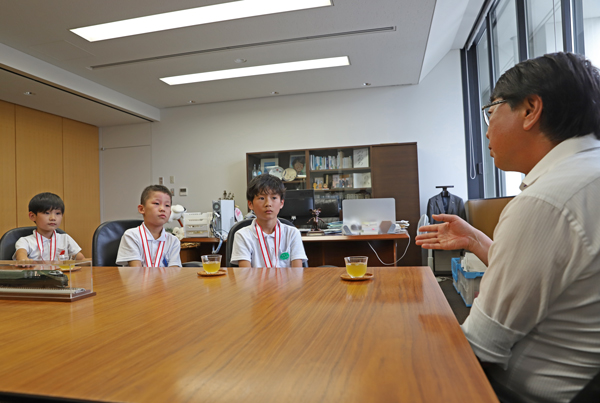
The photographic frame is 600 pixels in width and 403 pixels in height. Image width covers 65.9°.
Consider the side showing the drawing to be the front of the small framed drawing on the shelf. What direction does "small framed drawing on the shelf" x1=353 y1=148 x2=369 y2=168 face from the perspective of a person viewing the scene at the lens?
facing the viewer

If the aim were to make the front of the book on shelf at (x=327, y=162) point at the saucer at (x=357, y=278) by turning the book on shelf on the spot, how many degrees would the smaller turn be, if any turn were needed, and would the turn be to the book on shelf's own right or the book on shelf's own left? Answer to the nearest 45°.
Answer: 0° — it already faces it

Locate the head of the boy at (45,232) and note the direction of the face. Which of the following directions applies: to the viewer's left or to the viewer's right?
to the viewer's right

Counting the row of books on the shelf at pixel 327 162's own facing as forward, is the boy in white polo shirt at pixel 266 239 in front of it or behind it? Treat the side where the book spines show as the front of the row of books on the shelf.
in front

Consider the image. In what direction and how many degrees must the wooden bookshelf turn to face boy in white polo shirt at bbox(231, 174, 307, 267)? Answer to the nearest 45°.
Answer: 0° — it already faces them

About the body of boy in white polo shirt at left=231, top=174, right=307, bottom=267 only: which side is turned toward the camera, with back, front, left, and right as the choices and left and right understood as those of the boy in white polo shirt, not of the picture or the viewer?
front

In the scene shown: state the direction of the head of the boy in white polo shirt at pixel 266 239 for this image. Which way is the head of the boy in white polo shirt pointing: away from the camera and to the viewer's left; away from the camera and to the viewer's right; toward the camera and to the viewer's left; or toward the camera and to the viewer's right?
toward the camera and to the viewer's right

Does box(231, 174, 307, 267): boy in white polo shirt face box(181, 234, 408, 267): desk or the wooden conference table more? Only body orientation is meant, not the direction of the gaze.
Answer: the wooden conference table

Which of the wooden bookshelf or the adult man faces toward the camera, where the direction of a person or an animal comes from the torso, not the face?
the wooden bookshelf

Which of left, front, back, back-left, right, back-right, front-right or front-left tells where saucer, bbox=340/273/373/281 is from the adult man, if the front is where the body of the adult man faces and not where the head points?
front

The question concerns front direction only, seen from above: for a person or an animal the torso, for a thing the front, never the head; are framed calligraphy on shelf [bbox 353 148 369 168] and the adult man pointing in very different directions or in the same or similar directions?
very different directions

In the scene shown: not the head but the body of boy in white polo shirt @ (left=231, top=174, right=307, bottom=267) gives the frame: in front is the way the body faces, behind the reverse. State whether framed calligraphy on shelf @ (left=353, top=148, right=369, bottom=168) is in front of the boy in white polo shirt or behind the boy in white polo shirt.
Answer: behind

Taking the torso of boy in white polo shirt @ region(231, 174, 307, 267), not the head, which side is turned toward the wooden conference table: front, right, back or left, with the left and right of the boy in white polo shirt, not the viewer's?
front

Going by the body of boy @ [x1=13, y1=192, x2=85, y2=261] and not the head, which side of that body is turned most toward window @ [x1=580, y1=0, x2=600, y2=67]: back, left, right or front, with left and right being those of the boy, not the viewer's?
left

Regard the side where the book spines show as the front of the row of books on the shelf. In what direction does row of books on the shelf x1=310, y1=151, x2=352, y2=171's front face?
toward the camera
